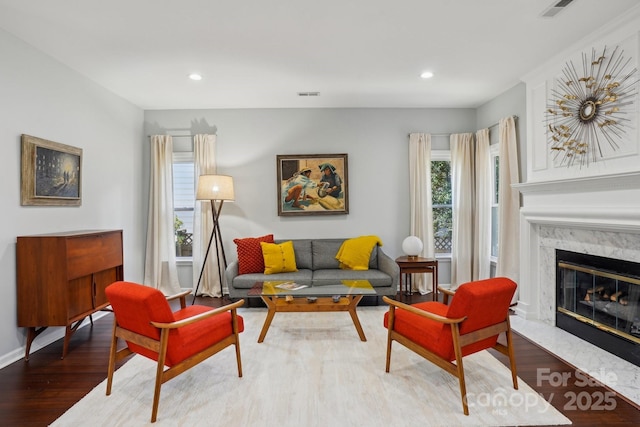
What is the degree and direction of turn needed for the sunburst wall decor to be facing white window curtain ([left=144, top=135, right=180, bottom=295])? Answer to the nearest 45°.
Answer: approximately 45° to its right

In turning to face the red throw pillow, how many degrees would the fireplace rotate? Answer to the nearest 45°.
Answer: approximately 45° to its right

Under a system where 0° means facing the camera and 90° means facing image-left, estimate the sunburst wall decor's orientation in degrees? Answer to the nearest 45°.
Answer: approximately 45°

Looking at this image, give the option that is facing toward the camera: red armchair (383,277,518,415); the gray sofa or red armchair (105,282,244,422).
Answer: the gray sofa

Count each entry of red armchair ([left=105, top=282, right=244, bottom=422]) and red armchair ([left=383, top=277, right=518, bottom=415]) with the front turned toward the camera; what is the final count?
0

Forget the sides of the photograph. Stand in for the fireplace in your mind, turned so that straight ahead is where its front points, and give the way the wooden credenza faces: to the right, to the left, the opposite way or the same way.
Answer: the opposite way

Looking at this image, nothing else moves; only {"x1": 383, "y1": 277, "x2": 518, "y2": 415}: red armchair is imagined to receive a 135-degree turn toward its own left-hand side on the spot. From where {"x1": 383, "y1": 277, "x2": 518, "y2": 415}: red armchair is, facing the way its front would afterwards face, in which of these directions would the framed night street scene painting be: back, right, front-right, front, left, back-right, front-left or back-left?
right

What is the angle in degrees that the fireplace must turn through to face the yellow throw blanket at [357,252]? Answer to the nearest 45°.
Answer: approximately 45° to its right

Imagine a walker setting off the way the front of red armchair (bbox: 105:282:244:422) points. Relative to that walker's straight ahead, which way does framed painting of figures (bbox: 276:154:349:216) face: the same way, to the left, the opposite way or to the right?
the opposite way

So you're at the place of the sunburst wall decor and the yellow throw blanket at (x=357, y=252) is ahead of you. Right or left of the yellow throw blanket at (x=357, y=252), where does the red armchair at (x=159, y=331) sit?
left

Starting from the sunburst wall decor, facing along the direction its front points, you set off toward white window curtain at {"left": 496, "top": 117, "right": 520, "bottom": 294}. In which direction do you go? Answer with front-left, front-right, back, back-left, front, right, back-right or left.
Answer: right

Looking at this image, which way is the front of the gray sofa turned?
toward the camera
